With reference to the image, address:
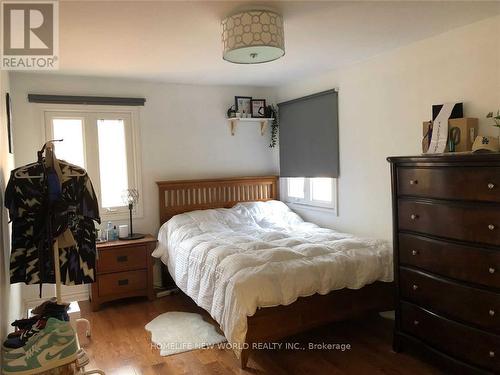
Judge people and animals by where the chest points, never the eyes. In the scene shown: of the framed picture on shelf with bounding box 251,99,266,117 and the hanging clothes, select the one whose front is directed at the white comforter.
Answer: the framed picture on shelf

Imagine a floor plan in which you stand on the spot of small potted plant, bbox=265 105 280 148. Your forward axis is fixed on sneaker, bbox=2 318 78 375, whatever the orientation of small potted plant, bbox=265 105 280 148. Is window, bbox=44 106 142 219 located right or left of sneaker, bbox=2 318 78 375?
right

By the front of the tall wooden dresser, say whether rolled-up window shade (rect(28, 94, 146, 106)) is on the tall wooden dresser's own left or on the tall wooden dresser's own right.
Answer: on the tall wooden dresser's own right

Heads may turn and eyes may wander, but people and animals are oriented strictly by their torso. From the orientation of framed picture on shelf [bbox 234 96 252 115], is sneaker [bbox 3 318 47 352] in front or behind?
in front

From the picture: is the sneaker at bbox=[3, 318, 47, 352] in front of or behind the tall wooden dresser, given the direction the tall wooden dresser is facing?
in front

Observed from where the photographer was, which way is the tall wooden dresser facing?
facing the viewer and to the left of the viewer

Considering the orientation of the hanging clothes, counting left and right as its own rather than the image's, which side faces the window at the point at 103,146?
back

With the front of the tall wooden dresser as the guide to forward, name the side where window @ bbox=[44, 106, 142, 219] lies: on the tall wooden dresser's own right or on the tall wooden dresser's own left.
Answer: on the tall wooden dresser's own right

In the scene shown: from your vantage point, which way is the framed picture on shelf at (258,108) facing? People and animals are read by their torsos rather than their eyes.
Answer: toward the camera

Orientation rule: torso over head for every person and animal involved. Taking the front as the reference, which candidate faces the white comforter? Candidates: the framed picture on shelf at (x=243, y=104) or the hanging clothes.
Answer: the framed picture on shelf

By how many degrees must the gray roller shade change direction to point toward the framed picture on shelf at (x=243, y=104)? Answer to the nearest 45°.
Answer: approximately 90° to its right

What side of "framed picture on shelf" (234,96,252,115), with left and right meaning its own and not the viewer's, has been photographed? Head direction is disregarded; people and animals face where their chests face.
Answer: front

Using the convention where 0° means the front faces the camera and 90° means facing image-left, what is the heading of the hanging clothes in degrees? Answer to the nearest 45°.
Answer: approximately 0°
